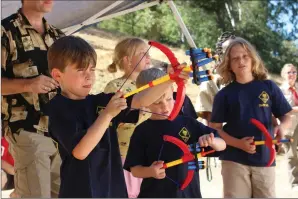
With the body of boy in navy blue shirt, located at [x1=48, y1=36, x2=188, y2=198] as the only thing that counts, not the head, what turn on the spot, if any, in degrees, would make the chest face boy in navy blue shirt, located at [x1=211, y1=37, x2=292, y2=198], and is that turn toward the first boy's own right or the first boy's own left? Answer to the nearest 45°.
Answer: approximately 90° to the first boy's own left

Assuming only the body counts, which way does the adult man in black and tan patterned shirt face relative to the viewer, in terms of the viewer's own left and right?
facing the viewer and to the right of the viewer

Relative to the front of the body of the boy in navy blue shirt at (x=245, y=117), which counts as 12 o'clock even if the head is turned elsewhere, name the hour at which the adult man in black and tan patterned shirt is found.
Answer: The adult man in black and tan patterned shirt is roughly at 2 o'clock from the boy in navy blue shirt.

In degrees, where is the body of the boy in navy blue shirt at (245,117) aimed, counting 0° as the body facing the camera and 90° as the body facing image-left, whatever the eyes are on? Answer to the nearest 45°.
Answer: approximately 0°

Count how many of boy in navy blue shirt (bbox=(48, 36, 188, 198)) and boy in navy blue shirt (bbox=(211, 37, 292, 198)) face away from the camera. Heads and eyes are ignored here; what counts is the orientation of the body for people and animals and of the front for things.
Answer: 0

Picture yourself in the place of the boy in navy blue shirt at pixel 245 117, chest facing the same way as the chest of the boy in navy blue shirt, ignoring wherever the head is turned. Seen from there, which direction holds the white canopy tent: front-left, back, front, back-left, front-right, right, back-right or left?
back-right

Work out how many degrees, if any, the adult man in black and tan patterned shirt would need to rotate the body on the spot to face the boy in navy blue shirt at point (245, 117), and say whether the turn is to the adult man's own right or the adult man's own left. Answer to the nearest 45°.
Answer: approximately 45° to the adult man's own left

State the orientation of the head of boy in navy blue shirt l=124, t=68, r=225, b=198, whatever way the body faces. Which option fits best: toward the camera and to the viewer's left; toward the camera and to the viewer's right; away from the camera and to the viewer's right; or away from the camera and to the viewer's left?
toward the camera and to the viewer's right
